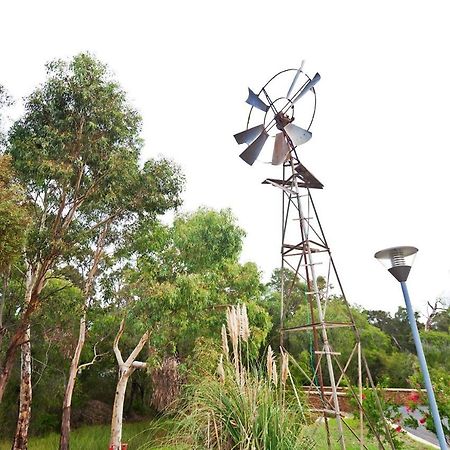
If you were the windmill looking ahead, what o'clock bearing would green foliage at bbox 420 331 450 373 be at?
The green foliage is roughly at 5 o'clock from the windmill.

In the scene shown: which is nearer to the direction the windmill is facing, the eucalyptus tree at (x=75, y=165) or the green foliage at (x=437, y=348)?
the eucalyptus tree
